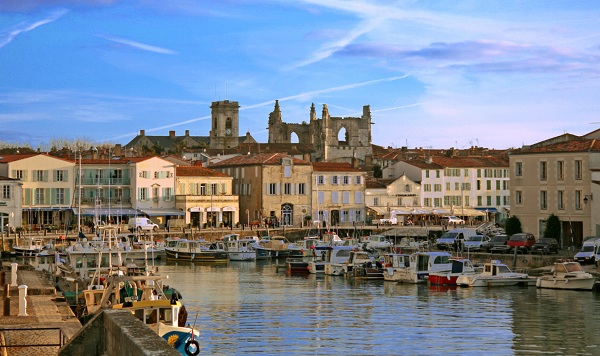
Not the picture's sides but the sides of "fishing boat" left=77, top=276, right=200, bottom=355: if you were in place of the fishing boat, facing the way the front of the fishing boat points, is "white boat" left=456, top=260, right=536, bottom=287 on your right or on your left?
on your left

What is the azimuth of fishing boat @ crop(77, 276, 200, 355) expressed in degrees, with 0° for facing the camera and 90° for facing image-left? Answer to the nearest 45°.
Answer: approximately 315°
